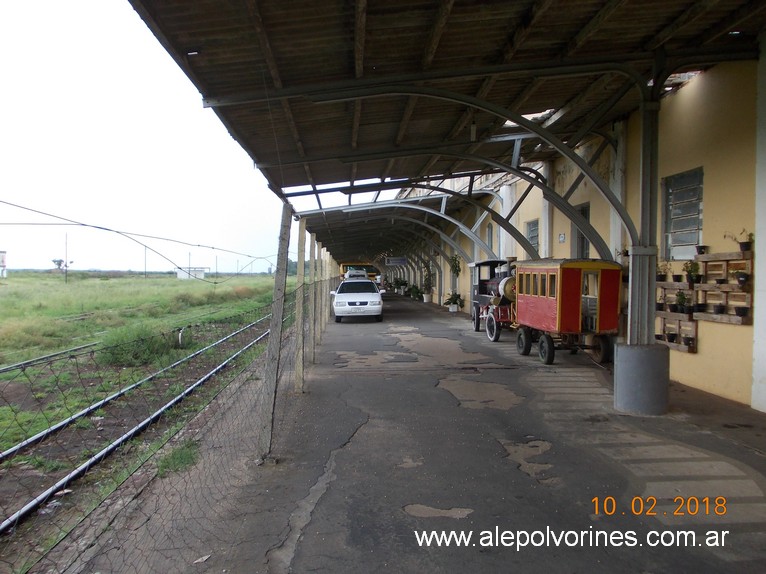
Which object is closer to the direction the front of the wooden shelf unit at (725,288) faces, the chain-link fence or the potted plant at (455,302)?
the chain-link fence

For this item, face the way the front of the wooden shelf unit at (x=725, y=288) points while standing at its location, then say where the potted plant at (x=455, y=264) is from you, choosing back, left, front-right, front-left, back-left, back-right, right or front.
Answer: right

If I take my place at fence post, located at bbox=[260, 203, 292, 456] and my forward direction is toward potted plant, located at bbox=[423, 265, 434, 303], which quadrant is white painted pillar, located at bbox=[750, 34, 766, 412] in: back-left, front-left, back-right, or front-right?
front-right

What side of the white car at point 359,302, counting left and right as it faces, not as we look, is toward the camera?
front

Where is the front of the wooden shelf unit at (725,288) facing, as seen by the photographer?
facing the viewer and to the left of the viewer

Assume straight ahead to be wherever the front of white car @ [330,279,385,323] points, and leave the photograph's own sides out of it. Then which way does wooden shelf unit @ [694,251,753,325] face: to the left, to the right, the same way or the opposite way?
to the right

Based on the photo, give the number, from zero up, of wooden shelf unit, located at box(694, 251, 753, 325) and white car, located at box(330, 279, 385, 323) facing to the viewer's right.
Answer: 0

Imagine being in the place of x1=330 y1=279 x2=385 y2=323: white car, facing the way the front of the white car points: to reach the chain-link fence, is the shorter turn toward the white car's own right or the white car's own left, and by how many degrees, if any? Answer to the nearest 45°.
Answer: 0° — it already faces it

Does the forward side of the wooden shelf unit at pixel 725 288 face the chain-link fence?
yes

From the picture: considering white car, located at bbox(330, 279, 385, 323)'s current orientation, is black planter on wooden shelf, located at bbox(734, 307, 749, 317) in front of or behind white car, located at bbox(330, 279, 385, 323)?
in front

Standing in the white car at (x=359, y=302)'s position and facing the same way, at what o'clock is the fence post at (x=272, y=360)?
The fence post is roughly at 12 o'clock from the white car.

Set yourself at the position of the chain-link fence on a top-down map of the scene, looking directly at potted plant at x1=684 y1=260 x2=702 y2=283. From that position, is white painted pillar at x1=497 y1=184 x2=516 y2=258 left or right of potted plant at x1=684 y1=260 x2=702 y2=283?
left

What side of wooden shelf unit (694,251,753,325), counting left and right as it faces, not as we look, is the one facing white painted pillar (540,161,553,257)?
right

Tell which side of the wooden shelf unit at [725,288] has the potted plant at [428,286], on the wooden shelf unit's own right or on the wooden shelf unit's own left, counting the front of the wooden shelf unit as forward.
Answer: on the wooden shelf unit's own right

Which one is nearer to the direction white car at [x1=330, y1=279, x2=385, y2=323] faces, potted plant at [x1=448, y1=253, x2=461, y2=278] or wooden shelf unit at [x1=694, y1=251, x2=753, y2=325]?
the wooden shelf unit
